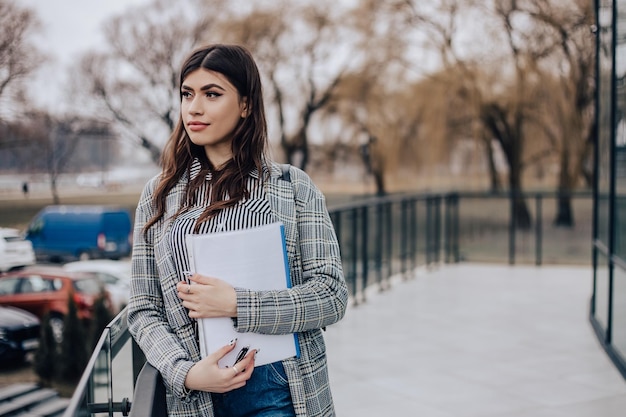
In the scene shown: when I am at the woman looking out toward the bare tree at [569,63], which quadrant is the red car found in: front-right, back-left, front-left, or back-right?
front-left

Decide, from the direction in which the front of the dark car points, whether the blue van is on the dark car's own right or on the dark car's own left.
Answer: on the dark car's own left

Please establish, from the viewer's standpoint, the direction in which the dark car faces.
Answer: facing the viewer and to the right of the viewer

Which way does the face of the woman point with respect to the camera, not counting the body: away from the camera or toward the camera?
toward the camera

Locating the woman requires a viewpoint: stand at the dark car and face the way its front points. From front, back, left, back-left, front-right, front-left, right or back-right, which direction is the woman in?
front-right

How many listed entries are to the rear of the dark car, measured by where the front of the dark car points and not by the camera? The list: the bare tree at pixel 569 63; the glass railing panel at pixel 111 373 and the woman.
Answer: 0

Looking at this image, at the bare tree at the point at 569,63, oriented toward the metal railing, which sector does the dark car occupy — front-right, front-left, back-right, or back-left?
front-right
